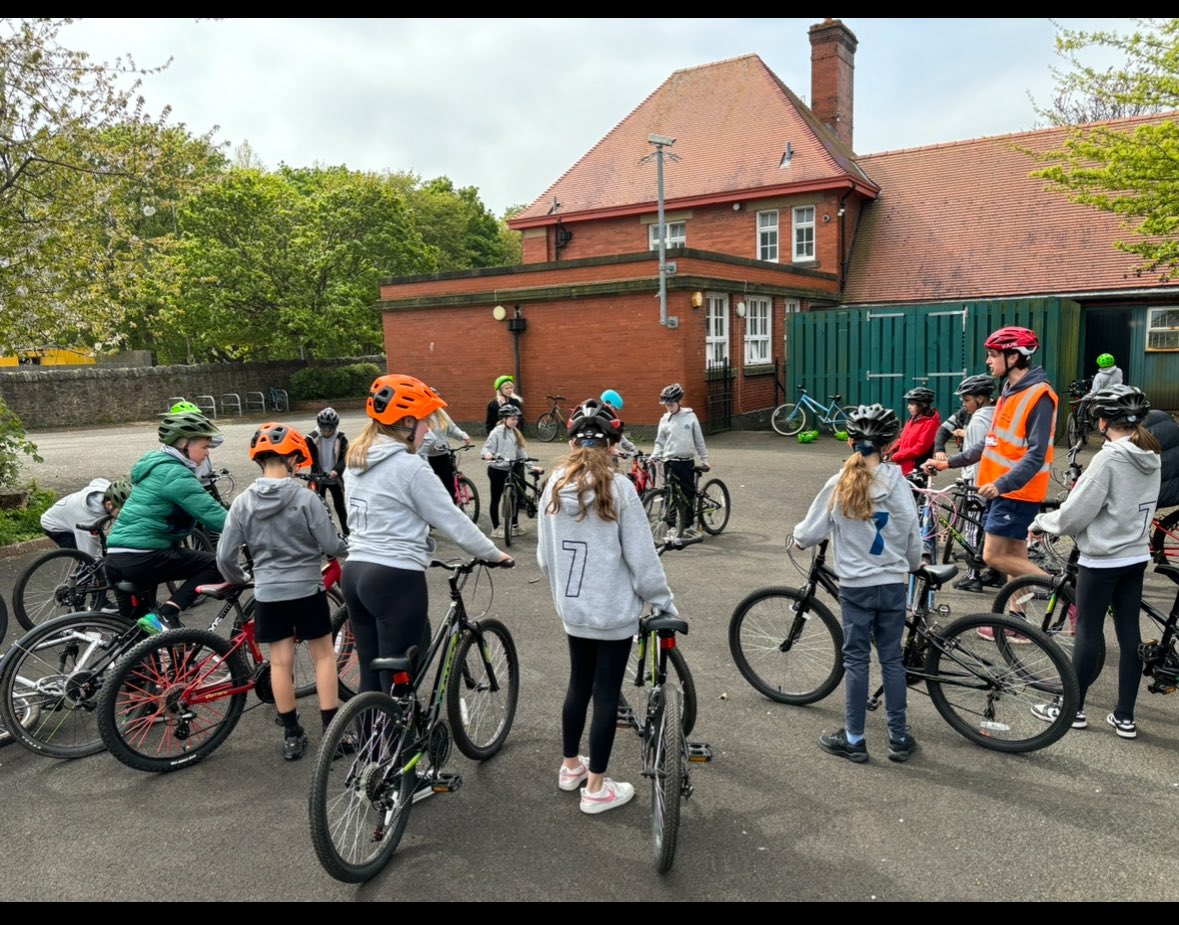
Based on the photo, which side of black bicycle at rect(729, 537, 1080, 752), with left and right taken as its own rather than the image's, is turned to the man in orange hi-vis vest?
right

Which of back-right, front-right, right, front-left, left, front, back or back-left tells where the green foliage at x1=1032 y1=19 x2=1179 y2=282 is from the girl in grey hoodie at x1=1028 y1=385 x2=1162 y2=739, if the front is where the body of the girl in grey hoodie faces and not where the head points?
front-right

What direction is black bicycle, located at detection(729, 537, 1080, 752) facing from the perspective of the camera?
to the viewer's left

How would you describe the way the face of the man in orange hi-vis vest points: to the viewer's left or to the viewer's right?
to the viewer's left

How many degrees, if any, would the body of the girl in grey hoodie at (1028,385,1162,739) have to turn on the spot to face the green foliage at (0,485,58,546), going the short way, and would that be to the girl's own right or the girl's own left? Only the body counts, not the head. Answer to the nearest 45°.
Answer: approximately 45° to the girl's own left

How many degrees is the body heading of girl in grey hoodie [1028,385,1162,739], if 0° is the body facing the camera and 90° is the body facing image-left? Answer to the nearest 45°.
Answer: approximately 135°

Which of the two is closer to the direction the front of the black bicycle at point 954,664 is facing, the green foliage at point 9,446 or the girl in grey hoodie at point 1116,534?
the green foliage

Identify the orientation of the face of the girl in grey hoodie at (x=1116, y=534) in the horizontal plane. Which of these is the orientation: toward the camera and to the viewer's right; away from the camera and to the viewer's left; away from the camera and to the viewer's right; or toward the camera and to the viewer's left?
away from the camera and to the viewer's left
